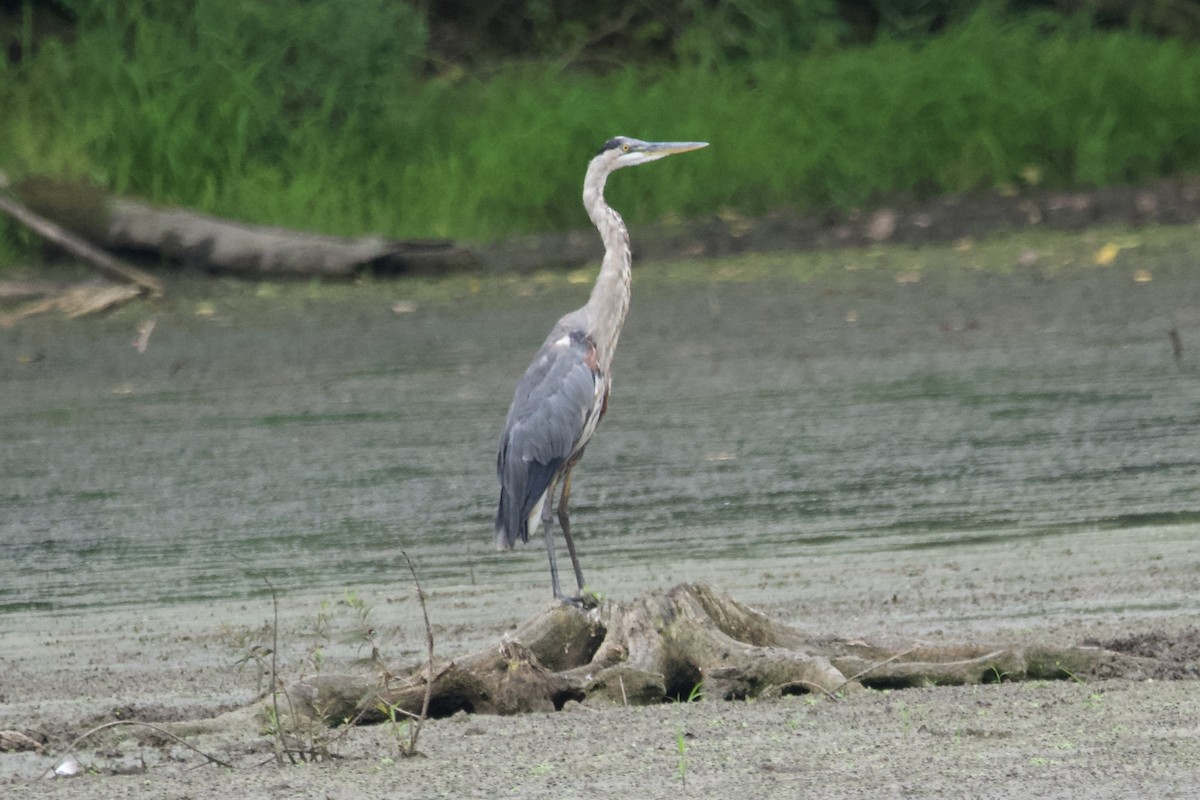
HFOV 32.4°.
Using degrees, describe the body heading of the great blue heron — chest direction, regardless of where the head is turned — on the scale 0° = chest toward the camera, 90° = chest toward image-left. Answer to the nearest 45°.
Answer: approximately 270°

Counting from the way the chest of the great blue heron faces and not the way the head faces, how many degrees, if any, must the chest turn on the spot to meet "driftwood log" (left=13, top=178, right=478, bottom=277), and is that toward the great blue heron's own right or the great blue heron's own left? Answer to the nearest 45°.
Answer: approximately 90° to the great blue heron's own left

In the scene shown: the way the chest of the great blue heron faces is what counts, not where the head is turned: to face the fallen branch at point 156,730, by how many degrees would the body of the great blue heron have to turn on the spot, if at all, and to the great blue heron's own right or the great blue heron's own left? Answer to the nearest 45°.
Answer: approximately 90° to the great blue heron's own right

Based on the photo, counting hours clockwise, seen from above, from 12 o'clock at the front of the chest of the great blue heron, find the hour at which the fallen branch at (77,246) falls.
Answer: The fallen branch is roughly at 8 o'clock from the great blue heron.
